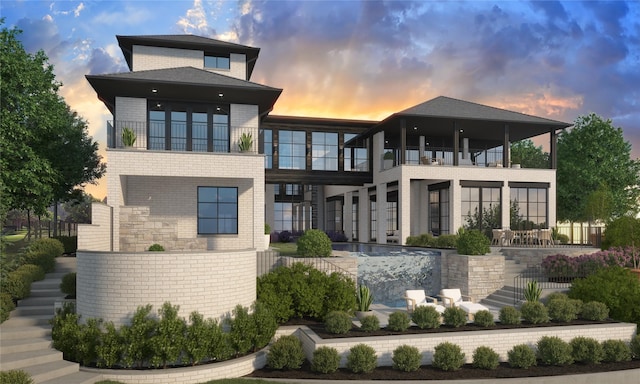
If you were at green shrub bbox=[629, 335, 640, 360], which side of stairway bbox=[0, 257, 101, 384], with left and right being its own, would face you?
left

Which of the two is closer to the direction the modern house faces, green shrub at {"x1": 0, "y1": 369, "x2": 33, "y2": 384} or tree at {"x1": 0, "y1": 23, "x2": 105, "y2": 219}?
the green shrub

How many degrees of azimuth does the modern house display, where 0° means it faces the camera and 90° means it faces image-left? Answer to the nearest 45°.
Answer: approximately 0°

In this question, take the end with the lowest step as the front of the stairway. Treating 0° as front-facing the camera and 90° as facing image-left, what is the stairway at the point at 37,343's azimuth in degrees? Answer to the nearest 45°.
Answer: approximately 0°

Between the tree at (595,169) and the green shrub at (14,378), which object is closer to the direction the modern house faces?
the green shrub

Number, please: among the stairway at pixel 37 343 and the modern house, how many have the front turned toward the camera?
2

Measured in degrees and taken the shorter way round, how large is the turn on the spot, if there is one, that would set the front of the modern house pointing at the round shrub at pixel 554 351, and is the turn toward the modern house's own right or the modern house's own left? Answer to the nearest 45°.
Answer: approximately 45° to the modern house's own left
